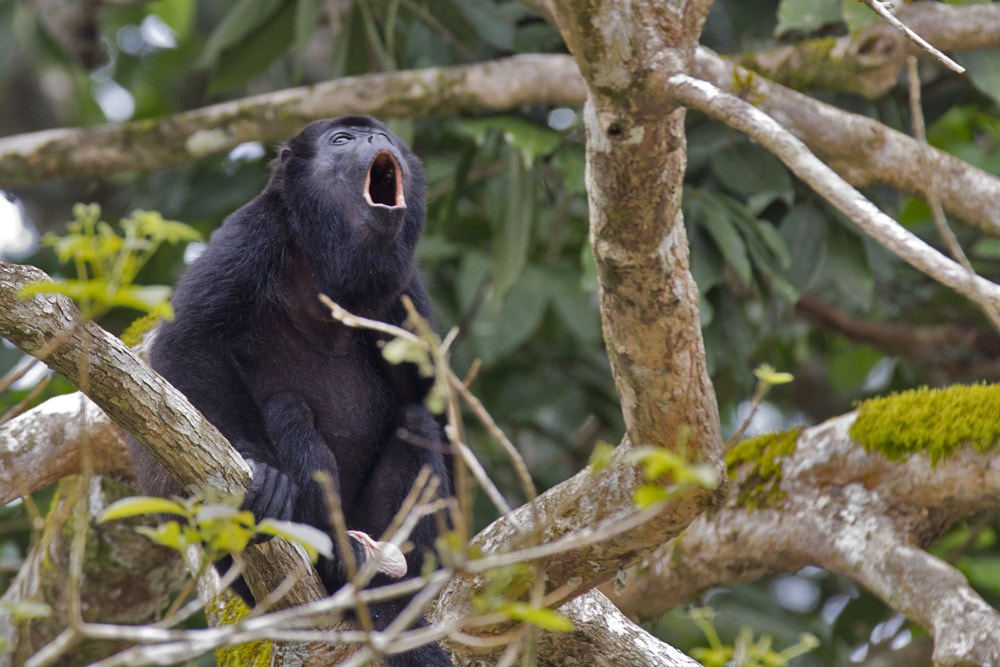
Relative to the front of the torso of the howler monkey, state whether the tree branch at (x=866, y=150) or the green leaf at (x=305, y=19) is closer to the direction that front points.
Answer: the tree branch

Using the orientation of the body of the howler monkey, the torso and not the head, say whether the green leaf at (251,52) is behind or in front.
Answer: behind

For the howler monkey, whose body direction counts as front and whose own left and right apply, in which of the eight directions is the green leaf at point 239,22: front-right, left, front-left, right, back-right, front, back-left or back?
back-left

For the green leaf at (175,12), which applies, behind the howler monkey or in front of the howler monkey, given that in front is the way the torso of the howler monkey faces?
behind

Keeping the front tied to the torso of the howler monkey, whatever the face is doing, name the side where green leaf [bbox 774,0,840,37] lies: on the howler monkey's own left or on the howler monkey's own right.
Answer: on the howler monkey's own left

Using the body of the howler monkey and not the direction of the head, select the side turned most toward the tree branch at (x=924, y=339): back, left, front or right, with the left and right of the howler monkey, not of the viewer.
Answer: left

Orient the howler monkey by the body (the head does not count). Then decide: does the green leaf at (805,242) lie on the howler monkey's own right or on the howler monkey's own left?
on the howler monkey's own left

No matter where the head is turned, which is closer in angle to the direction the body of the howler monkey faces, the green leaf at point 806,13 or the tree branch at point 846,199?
the tree branch
